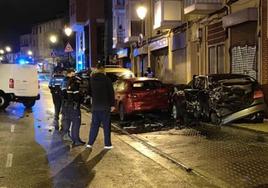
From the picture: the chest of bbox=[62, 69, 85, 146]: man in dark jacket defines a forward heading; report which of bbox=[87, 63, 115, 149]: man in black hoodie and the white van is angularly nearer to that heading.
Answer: the man in black hoodie

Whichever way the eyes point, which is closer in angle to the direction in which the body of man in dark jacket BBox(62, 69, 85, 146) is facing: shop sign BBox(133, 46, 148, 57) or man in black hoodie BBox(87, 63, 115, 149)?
the man in black hoodie

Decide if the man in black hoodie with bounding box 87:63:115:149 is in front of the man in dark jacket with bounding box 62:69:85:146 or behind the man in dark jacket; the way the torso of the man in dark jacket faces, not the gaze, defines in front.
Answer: in front

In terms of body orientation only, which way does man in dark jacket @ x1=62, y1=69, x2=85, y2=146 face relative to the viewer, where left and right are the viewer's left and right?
facing the viewer and to the right of the viewer

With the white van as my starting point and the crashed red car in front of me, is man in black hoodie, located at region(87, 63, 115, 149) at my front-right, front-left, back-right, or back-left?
front-right

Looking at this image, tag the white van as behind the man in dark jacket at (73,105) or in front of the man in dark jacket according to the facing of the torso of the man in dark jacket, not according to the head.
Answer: behind

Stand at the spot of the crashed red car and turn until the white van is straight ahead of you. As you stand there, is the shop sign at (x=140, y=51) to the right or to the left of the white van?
right

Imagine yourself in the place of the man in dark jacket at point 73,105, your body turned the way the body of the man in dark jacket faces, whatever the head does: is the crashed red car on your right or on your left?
on your left
